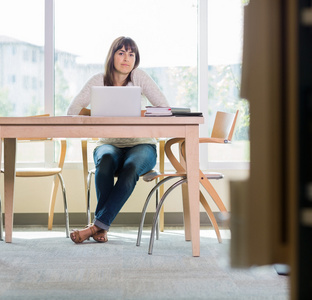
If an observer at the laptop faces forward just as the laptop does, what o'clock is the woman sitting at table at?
The woman sitting at table is roughly at 12 o'clock from the laptop.

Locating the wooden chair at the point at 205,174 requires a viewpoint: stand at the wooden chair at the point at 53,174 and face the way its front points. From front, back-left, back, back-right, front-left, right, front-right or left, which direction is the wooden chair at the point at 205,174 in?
front-left

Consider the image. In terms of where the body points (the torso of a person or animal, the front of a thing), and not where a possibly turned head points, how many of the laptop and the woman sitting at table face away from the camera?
1

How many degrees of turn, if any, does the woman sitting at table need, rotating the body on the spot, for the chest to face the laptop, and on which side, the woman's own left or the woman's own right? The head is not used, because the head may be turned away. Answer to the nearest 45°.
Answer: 0° — they already face it

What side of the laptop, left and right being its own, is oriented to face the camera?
back

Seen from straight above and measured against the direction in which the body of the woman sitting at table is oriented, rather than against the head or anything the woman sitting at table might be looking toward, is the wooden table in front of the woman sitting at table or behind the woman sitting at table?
in front

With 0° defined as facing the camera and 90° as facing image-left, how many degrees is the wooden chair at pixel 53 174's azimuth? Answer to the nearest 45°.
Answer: approximately 0°

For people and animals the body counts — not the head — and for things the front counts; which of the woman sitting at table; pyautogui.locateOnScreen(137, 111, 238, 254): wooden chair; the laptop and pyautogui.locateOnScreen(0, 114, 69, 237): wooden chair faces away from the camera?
the laptop

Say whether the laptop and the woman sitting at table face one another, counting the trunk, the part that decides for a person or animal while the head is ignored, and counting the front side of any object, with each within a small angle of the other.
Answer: yes

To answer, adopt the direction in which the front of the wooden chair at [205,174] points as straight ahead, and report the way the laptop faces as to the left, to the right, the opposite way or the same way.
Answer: to the right
